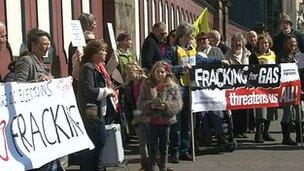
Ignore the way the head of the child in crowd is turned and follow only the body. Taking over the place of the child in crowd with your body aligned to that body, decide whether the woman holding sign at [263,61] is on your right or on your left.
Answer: on your left

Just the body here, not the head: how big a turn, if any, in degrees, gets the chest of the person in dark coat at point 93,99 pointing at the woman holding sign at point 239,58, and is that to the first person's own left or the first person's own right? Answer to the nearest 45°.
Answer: approximately 45° to the first person's own left

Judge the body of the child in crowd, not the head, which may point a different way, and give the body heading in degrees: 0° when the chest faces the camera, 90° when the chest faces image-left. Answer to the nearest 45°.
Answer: approximately 315°

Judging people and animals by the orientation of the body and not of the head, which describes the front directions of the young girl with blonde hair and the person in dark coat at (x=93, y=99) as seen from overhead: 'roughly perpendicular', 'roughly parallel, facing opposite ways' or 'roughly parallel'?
roughly perpendicular

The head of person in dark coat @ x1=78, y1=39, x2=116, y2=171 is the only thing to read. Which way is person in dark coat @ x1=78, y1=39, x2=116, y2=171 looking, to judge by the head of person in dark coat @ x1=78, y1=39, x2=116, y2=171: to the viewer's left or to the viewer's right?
to the viewer's right

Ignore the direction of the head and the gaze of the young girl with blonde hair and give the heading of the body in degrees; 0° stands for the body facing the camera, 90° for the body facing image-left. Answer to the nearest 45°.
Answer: approximately 0°

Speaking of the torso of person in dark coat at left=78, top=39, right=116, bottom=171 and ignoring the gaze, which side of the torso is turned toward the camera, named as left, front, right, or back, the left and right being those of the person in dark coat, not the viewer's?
right

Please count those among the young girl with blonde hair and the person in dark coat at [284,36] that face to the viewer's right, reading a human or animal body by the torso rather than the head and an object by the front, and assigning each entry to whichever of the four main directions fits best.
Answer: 0

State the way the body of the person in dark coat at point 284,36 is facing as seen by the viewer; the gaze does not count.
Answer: toward the camera
